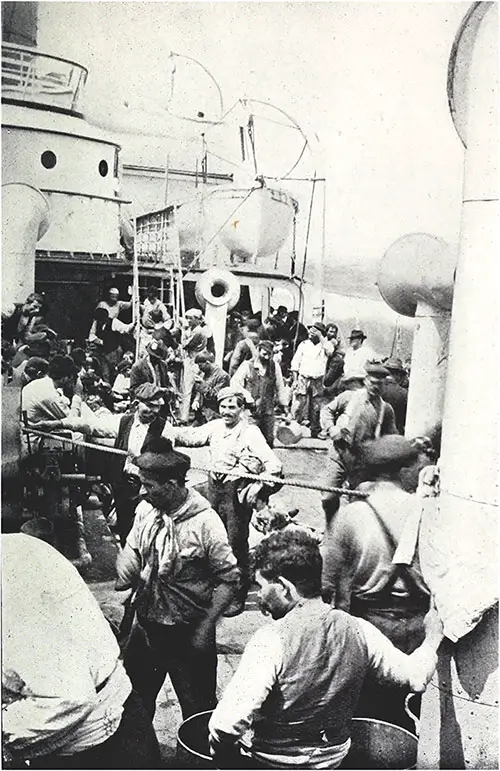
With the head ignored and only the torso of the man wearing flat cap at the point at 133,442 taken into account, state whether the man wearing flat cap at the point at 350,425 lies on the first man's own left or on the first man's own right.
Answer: on the first man's own left

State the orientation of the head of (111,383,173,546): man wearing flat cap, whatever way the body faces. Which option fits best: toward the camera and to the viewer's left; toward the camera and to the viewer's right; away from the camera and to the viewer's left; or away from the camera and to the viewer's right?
toward the camera and to the viewer's right

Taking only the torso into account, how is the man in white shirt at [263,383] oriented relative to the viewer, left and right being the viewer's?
facing the viewer

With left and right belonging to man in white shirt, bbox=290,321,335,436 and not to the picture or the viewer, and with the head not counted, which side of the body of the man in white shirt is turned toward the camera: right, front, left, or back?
front

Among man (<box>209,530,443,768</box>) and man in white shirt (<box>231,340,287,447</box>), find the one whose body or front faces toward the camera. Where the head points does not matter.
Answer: the man in white shirt
